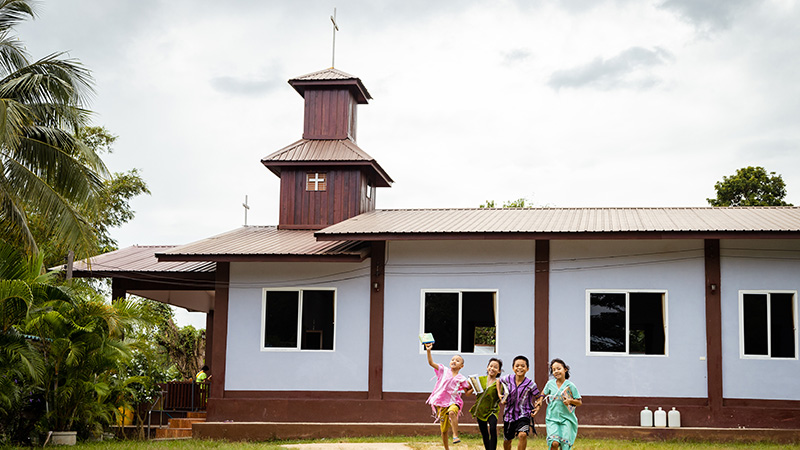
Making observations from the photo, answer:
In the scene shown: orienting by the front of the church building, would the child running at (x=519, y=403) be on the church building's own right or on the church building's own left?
on the church building's own left

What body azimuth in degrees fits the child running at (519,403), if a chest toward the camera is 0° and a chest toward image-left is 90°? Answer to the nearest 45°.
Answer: approximately 0°

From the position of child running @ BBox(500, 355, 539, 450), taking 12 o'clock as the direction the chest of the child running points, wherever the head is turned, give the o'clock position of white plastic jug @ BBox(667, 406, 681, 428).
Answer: The white plastic jug is roughly at 7 o'clock from the child running.

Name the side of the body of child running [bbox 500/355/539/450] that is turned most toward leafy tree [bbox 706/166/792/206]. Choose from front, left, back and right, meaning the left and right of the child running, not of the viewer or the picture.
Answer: back

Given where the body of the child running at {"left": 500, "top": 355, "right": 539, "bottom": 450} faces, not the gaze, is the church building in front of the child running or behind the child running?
behind
